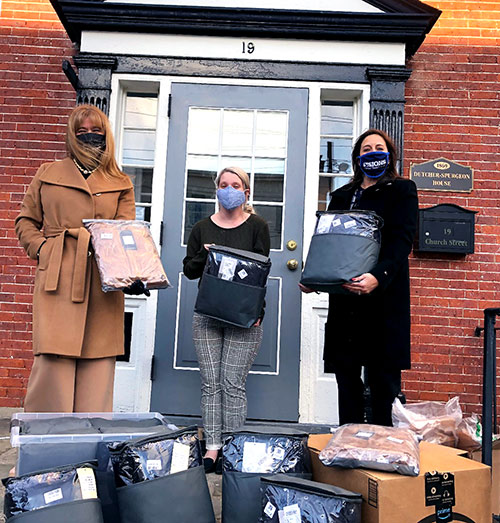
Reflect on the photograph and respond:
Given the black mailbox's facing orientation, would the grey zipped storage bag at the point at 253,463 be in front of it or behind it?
in front

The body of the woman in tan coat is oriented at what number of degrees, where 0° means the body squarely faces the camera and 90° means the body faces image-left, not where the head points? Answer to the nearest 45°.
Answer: approximately 0°

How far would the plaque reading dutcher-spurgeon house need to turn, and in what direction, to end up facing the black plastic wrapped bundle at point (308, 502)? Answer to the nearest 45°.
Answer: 0° — it already faces it

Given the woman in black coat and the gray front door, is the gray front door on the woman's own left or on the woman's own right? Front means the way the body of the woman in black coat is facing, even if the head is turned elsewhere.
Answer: on the woman's own right

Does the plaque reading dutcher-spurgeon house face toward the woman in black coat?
no

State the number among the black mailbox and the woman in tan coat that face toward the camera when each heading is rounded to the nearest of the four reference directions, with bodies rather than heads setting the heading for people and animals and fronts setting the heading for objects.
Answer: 2

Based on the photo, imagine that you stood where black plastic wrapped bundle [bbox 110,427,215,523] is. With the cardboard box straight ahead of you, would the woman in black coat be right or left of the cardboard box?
left

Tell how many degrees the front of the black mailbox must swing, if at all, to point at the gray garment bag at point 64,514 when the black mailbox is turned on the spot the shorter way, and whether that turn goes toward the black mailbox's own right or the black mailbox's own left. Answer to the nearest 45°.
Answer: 0° — it already faces it

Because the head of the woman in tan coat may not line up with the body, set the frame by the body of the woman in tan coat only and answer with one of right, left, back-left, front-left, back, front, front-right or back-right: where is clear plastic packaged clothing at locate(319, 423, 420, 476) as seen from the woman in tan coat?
front-left

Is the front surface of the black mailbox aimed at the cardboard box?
yes
